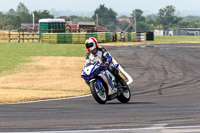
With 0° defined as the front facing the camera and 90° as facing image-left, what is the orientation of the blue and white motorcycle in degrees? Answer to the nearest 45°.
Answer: approximately 45°

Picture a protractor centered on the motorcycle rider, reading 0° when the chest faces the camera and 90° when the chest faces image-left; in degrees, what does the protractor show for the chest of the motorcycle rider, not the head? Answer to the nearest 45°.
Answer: approximately 45°
